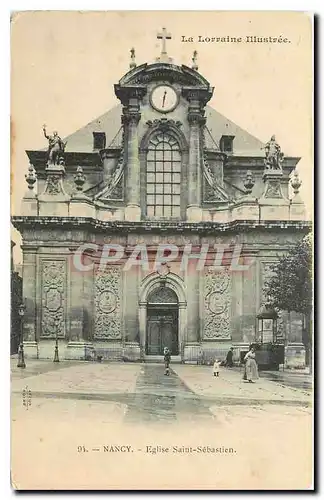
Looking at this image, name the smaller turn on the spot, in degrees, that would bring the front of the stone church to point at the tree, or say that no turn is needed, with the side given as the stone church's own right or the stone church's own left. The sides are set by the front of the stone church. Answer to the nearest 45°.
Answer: approximately 45° to the stone church's own left

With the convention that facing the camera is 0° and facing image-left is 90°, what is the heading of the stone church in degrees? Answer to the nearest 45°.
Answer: approximately 0°
